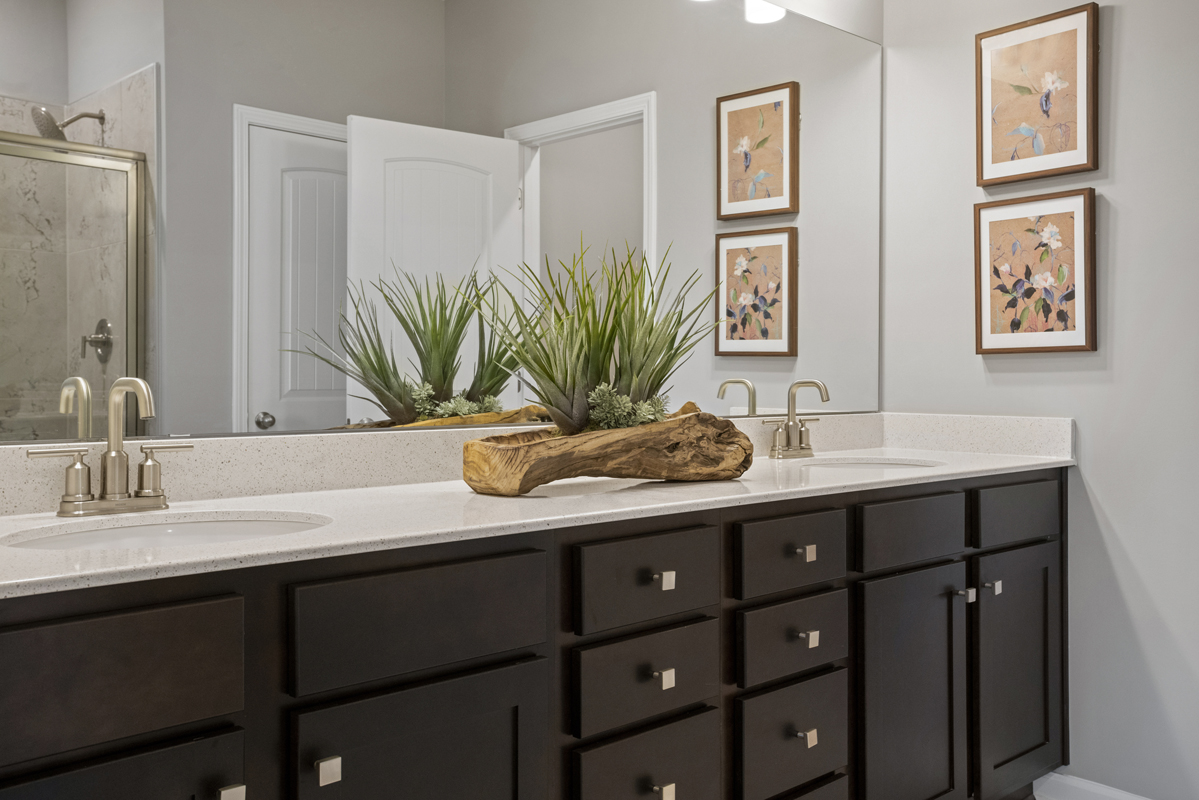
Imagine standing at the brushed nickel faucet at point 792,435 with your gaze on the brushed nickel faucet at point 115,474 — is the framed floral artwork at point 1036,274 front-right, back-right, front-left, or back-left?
back-left

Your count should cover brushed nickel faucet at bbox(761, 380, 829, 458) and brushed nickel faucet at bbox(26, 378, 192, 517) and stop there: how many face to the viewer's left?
0

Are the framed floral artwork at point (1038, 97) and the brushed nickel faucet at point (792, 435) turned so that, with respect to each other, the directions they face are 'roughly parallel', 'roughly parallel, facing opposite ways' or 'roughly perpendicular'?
roughly perpendicular

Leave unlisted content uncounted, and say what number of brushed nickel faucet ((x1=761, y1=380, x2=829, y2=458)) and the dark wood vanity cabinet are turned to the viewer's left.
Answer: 0

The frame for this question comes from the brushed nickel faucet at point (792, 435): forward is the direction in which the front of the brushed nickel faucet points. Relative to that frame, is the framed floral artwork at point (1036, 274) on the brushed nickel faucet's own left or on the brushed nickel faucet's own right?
on the brushed nickel faucet's own left

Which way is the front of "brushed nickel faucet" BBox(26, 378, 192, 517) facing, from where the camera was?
facing the viewer and to the right of the viewer

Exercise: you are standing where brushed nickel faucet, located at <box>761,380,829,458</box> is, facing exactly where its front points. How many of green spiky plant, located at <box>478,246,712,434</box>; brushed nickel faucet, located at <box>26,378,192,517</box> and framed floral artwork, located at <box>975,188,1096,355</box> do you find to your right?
2

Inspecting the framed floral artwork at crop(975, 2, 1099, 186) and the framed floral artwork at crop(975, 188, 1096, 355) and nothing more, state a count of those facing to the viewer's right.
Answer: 0

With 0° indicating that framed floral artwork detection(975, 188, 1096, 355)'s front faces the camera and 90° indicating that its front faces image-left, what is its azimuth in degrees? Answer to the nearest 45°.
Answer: approximately 45°

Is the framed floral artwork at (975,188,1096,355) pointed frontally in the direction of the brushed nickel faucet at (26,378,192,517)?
yes

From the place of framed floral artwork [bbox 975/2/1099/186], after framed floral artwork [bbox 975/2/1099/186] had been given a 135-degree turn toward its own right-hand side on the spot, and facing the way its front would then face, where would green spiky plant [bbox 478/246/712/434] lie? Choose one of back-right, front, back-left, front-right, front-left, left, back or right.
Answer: back-left
